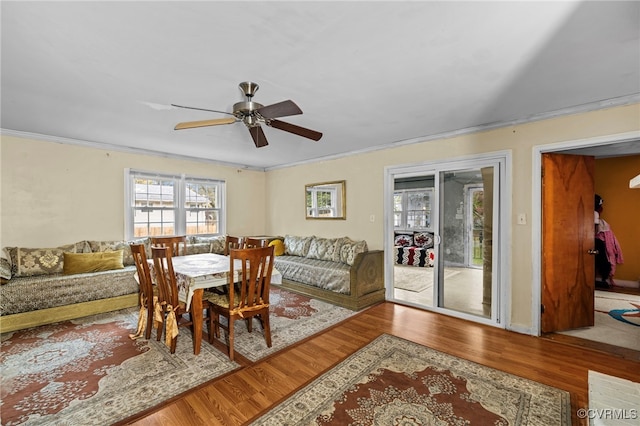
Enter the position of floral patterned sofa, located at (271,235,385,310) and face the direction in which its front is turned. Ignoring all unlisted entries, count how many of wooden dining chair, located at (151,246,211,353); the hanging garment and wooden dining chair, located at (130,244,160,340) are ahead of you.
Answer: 2

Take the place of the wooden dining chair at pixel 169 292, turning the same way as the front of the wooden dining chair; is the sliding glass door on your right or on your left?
on your right

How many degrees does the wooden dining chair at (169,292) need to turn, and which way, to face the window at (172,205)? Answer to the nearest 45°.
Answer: approximately 45° to its left

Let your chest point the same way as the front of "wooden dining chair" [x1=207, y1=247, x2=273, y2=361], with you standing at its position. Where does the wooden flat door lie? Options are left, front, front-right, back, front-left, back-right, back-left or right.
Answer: back-right

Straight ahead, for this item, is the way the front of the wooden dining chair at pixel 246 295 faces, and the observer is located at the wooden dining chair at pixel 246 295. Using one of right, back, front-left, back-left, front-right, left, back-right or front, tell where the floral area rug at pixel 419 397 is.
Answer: back

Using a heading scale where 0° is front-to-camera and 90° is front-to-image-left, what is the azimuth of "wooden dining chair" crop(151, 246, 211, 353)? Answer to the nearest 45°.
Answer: approximately 225°

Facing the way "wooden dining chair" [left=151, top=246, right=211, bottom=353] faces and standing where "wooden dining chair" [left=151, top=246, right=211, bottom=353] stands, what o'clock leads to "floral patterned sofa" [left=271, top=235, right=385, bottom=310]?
The floral patterned sofa is roughly at 1 o'clock from the wooden dining chair.

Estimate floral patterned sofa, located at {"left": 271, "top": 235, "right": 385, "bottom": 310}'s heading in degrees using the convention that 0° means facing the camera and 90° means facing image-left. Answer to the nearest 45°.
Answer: approximately 45°

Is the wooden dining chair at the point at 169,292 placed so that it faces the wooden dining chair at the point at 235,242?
yes

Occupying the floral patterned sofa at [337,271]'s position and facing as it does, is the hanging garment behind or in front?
behind

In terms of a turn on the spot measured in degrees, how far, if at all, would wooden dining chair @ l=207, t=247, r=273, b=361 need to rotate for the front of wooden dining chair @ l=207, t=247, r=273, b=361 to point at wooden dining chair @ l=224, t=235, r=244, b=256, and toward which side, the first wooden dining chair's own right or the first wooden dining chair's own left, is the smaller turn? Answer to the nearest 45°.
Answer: approximately 45° to the first wooden dining chair's own right
